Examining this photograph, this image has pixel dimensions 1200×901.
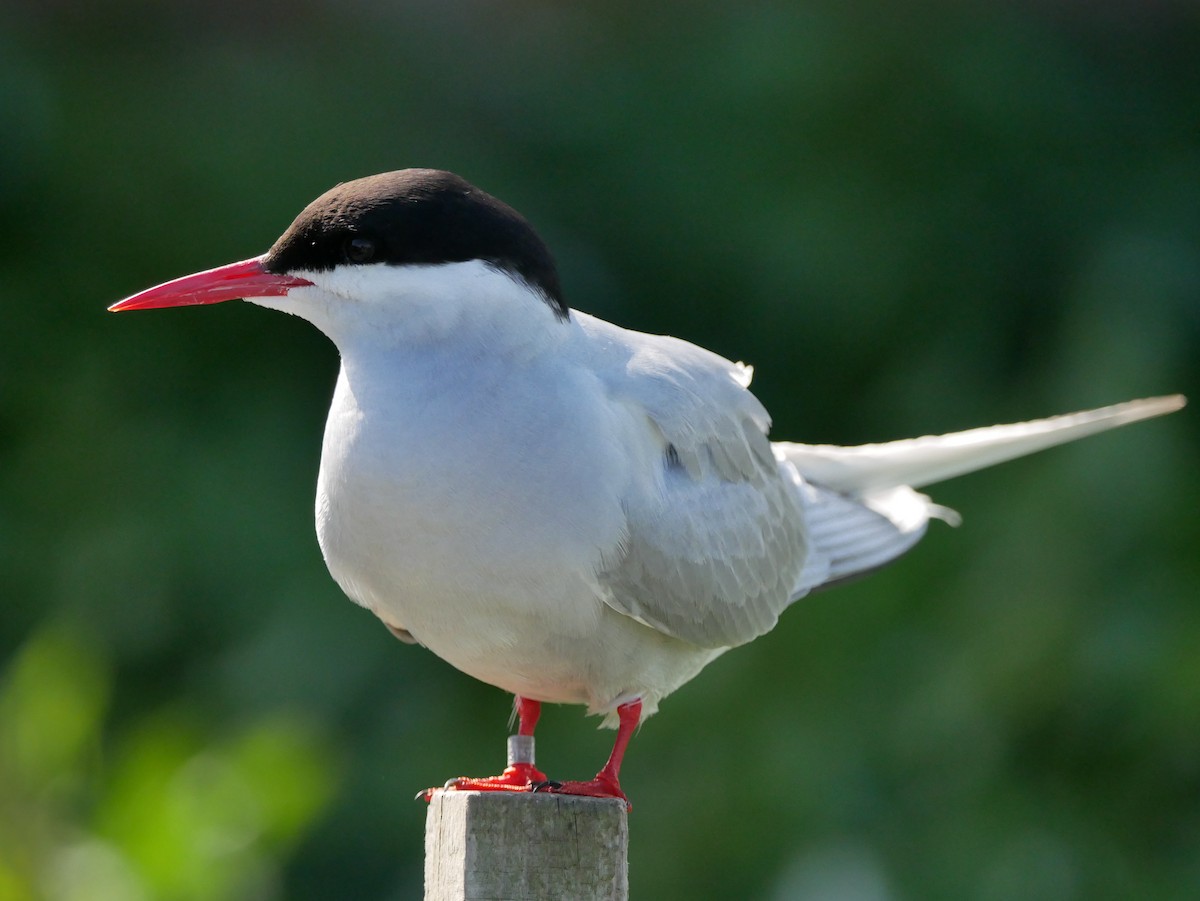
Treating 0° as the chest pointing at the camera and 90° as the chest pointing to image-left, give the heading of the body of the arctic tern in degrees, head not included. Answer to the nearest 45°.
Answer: approximately 45°
